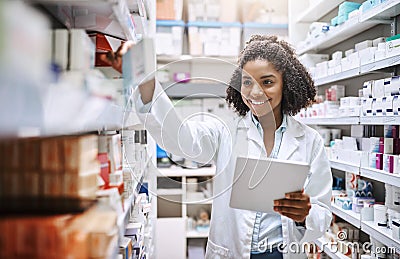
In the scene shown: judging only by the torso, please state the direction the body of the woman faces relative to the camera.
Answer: toward the camera

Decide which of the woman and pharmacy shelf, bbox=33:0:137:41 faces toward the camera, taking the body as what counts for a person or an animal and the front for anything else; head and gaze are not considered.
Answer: the woman

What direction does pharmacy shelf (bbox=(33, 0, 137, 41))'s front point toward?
to the viewer's right

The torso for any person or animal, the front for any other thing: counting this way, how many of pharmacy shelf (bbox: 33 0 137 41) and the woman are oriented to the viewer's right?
1

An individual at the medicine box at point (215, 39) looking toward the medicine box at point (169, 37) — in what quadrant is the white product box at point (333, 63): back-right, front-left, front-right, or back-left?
back-left

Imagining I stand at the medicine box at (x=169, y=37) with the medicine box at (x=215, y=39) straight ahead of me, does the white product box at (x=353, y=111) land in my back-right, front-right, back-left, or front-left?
front-right

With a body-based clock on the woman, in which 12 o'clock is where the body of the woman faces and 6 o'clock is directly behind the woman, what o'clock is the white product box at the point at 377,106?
The white product box is roughly at 8 o'clock from the woman.

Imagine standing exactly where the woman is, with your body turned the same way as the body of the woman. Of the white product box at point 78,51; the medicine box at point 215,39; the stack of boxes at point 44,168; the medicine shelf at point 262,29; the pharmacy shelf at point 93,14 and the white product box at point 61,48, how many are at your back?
2

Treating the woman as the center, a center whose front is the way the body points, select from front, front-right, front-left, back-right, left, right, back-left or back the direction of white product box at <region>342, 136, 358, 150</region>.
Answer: back-left

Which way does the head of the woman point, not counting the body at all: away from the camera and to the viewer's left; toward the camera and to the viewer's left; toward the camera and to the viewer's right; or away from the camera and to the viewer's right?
toward the camera and to the viewer's left

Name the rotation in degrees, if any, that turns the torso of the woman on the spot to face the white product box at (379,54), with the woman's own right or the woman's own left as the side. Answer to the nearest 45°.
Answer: approximately 135° to the woman's own left

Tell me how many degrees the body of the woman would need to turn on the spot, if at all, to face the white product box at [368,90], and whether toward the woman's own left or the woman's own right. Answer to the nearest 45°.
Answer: approximately 135° to the woman's own left

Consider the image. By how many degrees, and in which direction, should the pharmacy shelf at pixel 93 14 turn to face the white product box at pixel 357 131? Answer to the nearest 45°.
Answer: approximately 45° to its left
